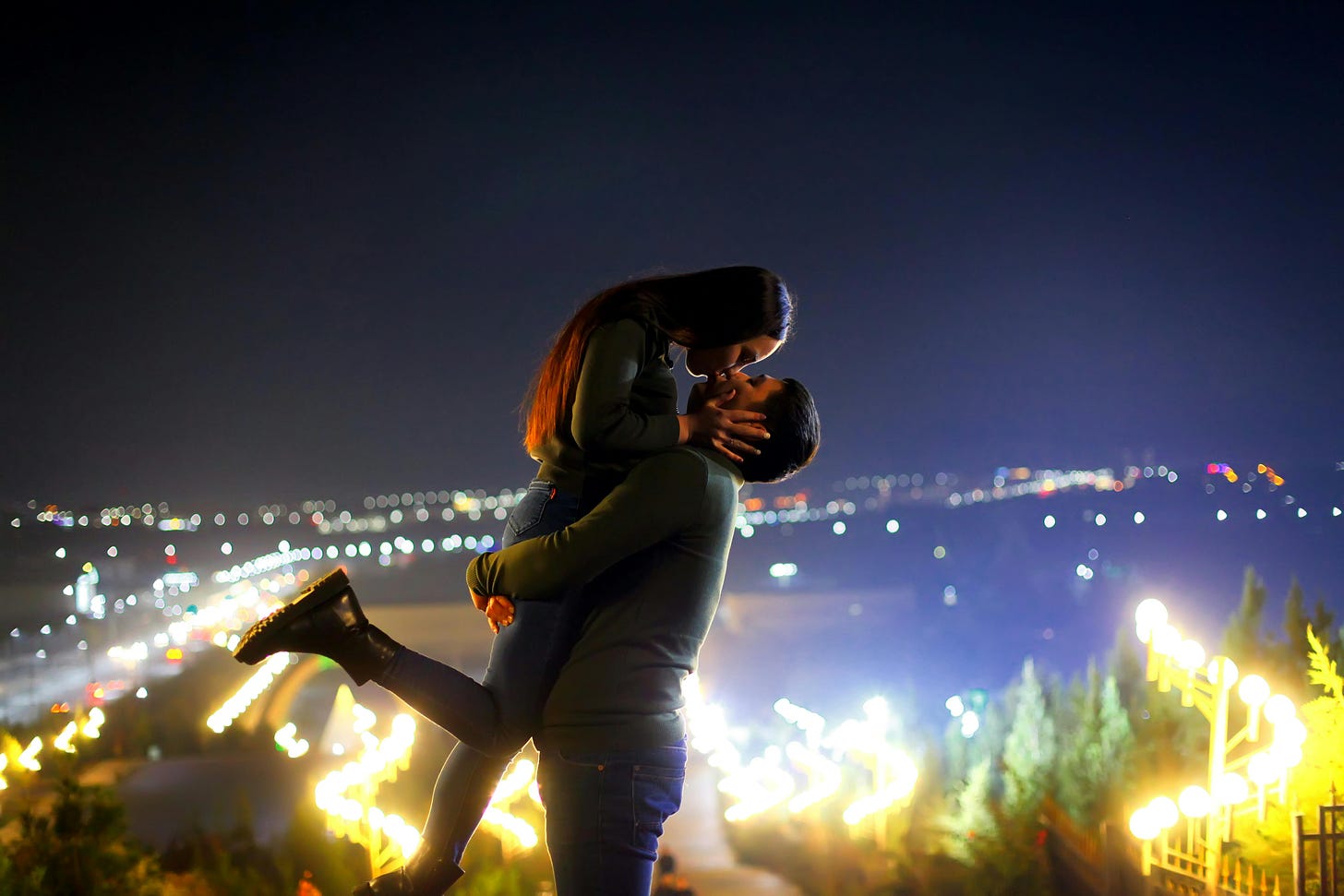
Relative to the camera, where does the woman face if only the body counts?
to the viewer's right

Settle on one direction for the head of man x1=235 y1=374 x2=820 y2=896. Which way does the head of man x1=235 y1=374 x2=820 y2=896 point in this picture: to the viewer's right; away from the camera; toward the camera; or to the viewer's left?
to the viewer's left

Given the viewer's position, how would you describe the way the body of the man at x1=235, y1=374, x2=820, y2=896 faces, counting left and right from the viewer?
facing to the left of the viewer

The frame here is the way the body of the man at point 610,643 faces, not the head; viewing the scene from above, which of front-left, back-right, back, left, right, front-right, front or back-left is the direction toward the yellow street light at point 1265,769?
back-right

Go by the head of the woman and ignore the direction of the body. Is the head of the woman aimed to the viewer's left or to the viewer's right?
to the viewer's right

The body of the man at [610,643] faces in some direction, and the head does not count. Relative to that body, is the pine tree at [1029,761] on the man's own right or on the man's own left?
on the man's own right

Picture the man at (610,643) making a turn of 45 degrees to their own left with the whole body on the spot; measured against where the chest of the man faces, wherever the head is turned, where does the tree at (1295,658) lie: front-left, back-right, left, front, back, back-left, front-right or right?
back

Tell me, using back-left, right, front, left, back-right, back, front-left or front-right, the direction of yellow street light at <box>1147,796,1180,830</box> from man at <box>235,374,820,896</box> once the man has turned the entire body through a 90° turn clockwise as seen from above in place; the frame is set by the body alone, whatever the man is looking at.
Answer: front-right
